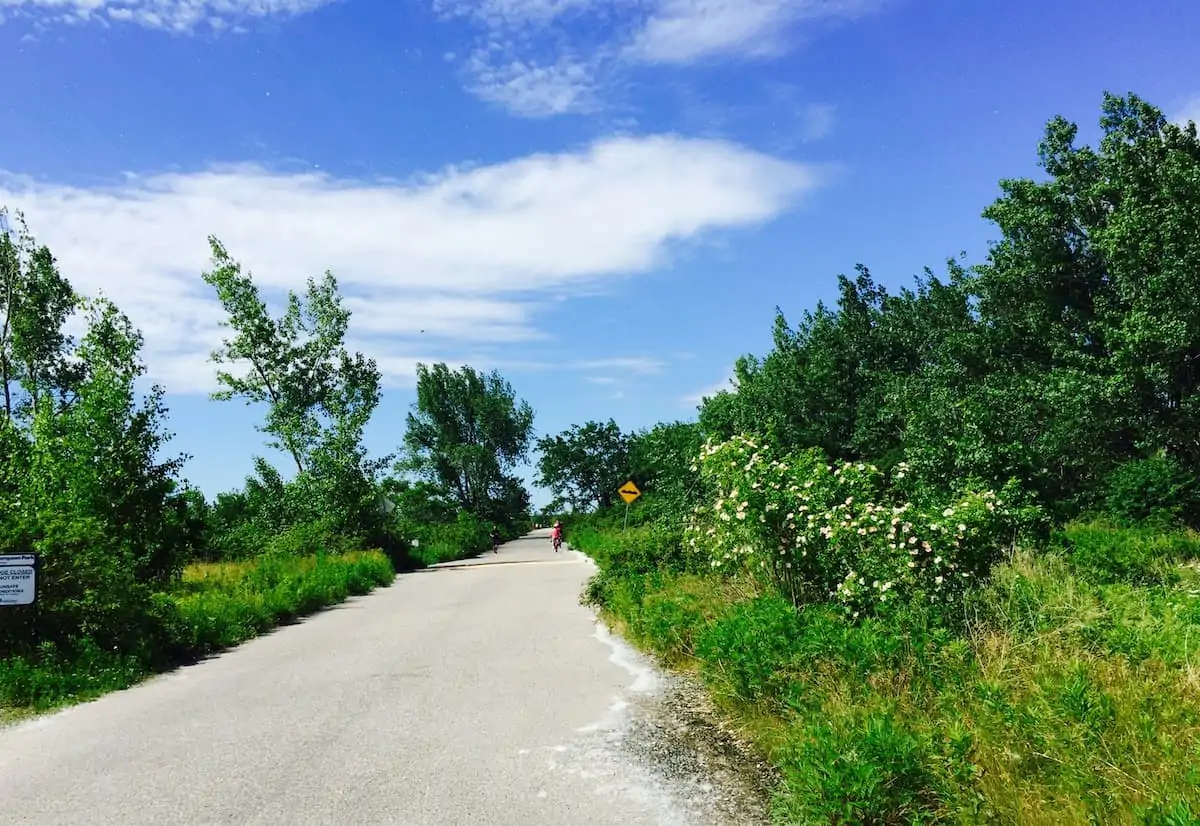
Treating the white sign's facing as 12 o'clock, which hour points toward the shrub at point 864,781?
The shrub is roughly at 11 o'clock from the white sign.

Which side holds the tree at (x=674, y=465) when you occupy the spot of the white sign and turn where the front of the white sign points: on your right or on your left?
on your left

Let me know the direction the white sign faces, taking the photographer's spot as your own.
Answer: facing the viewer

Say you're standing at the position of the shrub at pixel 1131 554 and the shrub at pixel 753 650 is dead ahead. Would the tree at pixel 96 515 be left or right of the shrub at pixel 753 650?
right

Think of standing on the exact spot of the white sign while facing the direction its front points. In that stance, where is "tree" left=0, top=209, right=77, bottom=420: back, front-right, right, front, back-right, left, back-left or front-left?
back

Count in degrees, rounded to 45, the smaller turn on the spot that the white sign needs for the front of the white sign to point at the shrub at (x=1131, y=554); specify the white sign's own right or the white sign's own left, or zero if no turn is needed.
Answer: approximately 90° to the white sign's own left

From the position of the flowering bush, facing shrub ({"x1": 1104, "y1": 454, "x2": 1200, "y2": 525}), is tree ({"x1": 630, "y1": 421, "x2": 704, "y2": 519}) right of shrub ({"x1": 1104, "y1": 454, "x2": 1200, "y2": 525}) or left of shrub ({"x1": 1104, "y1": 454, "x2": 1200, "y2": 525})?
left

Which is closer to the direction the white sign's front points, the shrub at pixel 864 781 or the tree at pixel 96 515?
the shrub

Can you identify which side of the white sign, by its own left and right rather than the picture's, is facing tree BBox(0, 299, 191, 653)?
back

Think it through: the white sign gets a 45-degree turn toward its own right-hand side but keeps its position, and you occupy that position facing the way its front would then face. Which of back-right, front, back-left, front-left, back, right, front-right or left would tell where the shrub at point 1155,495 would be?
back-left

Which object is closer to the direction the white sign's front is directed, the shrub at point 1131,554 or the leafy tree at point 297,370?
the shrub

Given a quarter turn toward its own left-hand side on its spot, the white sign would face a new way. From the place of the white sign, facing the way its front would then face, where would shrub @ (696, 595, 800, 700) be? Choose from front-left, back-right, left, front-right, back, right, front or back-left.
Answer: front-right

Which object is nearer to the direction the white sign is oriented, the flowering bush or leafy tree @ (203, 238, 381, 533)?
the flowering bush
